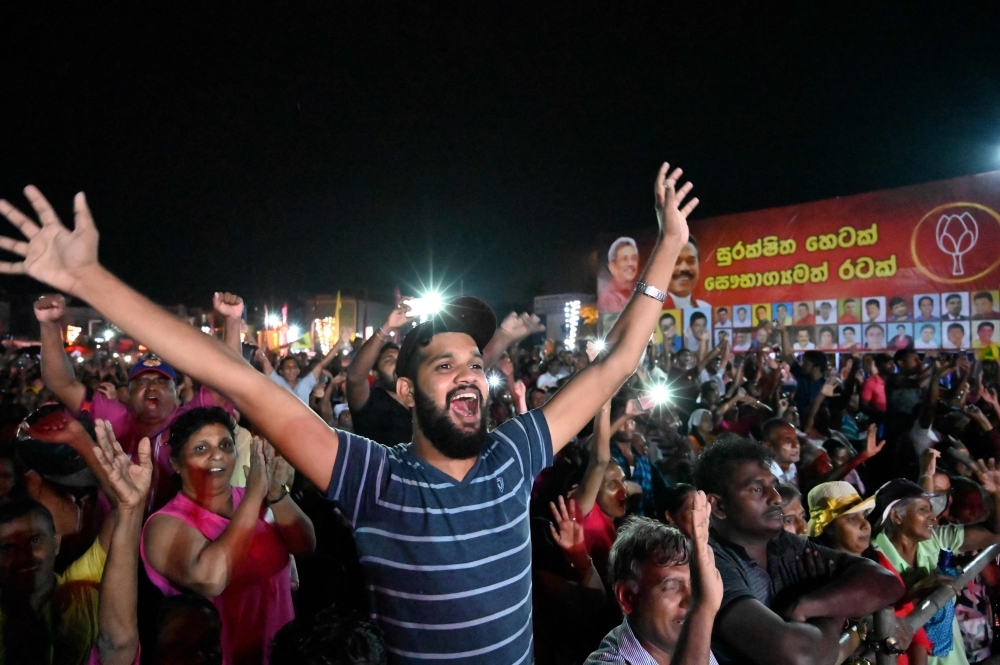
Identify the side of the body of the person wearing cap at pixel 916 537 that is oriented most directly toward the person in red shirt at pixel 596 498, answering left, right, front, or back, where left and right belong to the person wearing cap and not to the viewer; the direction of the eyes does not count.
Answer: right

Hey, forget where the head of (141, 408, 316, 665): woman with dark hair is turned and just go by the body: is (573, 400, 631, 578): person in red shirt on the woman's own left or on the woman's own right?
on the woman's own left

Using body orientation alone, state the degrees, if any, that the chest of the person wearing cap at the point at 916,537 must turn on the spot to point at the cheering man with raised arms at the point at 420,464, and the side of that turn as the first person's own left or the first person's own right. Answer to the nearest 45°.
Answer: approximately 45° to the first person's own right

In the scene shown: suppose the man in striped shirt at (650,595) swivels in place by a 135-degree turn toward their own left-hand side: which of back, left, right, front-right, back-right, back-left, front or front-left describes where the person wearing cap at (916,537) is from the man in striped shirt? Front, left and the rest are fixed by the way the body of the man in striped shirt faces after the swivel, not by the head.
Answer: front-right

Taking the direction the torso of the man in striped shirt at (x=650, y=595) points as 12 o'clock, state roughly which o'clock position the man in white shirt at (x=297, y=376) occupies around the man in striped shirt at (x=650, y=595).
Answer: the man in white shirt at (x=297, y=376) is roughly at 6 o'clock from the man in striped shirt at (x=650, y=595).

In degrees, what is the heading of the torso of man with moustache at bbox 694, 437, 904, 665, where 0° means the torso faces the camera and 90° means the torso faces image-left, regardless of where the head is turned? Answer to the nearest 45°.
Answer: approximately 315°

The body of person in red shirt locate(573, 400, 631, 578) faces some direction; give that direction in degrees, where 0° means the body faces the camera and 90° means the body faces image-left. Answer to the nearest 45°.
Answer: approximately 315°

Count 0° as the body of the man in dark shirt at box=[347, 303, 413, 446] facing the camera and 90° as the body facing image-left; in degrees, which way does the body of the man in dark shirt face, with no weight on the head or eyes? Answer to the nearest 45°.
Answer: approximately 315°

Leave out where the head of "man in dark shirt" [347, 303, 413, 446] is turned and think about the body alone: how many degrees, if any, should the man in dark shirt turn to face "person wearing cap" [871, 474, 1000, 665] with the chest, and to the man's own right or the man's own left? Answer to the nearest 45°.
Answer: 0° — they already face them

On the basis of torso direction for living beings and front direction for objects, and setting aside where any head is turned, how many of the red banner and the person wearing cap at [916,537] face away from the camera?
0

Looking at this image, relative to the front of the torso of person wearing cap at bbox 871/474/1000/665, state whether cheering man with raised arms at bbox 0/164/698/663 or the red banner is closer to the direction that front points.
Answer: the cheering man with raised arms

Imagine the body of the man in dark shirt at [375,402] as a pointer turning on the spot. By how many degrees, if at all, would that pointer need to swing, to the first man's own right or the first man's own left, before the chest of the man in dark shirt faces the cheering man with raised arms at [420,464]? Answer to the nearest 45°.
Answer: approximately 45° to the first man's own right

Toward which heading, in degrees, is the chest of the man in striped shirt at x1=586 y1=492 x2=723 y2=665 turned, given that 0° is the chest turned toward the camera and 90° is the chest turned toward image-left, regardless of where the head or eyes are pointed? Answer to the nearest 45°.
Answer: approximately 315°

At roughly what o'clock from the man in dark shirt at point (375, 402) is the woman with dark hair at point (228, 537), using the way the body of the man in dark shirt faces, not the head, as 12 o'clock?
The woman with dark hair is roughly at 2 o'clock from the man in dark shirt.

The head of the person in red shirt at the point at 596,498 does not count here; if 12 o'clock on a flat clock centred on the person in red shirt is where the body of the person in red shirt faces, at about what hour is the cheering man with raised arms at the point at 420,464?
The cheering man with raised arms is roughly at 2 o'clock from the person in red shirt.
